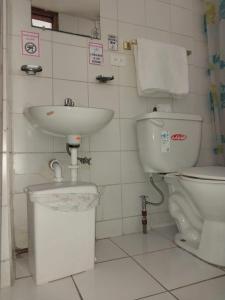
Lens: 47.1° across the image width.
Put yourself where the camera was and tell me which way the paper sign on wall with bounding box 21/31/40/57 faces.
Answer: facing the viewer

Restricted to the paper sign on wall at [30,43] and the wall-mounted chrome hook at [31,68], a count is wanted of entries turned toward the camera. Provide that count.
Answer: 2

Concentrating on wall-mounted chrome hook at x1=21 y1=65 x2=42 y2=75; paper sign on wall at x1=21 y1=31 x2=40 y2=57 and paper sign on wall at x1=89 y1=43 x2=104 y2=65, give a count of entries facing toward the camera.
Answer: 3

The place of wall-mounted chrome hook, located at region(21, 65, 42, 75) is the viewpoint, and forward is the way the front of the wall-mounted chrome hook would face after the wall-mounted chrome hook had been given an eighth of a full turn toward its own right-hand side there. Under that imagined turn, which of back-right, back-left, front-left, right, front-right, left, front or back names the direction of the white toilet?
back-left

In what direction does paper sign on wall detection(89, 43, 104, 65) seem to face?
toward the camera

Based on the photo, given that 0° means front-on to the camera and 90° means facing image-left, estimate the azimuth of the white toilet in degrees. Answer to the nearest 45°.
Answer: approximately 315°

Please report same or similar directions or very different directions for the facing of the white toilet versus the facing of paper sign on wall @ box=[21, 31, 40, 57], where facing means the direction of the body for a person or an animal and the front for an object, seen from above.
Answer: same or similar directions
